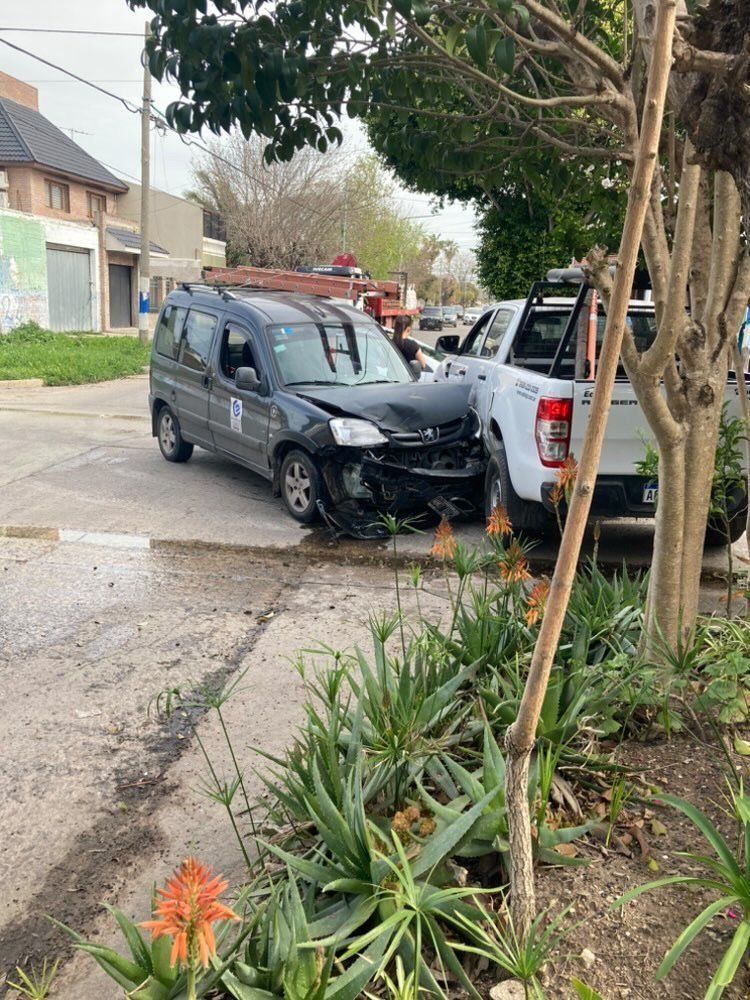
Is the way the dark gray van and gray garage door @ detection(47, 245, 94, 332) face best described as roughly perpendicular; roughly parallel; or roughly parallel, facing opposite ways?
roughly parallel

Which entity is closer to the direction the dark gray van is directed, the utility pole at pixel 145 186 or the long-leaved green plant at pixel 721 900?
the long-leaved green plant

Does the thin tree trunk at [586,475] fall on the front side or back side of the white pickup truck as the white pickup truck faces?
on the back side

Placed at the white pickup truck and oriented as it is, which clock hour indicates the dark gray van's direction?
The dark gray van is roughly at 10 o'clock from the white pickup truck.

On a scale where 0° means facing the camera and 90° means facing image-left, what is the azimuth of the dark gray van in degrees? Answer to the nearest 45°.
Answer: approximately 315°

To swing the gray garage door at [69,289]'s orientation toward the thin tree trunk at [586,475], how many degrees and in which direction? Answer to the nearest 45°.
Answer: approximately 45° to its right

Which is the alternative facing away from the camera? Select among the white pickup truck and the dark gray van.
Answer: the white pickup truck

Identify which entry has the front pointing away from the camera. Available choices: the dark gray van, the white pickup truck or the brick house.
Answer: the white pickup truck

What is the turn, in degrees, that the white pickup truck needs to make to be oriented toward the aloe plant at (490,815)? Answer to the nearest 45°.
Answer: approximately 180°

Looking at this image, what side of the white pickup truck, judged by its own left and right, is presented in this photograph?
back

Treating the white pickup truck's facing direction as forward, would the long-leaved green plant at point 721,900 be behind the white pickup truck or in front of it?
behind

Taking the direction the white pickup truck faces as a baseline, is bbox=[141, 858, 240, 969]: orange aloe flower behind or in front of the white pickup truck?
behind

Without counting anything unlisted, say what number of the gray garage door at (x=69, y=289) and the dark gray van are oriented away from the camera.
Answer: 0

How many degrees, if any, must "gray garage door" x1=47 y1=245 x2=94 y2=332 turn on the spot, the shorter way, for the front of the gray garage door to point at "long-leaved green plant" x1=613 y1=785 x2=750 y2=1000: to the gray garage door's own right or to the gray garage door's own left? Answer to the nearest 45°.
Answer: approximately 45° to the gray garage door's own right

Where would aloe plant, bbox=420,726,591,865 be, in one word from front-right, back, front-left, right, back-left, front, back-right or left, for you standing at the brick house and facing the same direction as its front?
front-right

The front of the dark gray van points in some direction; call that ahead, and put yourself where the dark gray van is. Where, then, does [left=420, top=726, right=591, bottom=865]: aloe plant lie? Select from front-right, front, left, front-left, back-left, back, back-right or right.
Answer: front-right

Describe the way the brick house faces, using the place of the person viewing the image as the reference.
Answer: facing the viewer and to the right of the viewer

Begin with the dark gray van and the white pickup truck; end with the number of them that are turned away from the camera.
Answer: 1

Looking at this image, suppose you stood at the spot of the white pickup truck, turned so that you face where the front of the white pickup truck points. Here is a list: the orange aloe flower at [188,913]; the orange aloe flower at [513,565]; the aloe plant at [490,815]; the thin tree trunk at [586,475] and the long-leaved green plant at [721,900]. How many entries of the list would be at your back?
5
